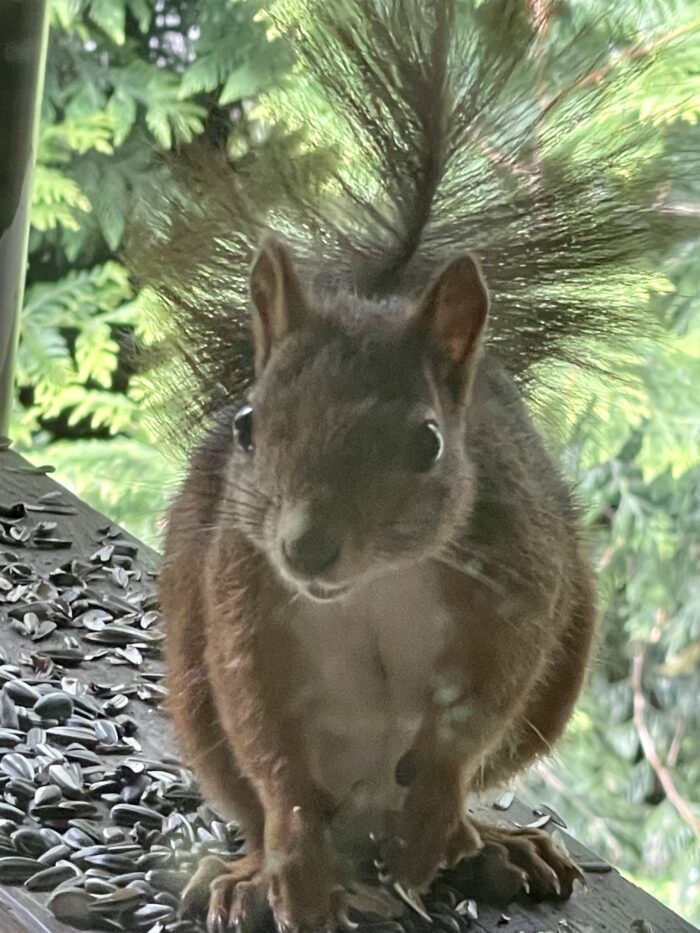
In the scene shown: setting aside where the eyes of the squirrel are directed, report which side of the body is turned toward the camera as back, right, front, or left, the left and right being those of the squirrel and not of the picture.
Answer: front
